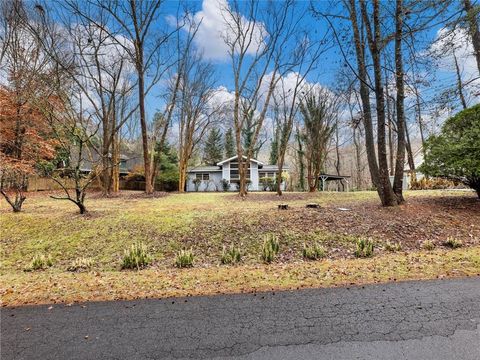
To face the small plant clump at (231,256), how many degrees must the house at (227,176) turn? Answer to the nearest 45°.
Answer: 0° — it already faces it

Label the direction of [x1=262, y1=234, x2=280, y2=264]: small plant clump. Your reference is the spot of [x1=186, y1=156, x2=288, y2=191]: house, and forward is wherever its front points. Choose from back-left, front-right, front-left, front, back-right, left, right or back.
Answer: front

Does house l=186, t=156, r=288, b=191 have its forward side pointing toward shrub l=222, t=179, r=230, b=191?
yes

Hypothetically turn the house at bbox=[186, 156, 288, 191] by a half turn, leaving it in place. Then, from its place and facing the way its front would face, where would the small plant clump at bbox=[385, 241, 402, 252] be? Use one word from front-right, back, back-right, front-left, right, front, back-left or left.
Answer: back

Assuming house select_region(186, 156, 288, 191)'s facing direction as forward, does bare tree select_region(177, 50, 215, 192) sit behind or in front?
in front

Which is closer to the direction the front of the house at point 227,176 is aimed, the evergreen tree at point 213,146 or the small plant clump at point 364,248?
the small plant clump

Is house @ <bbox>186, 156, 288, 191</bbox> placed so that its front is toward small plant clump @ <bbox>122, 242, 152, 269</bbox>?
yes

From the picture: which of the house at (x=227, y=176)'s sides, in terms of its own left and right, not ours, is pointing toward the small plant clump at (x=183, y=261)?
front

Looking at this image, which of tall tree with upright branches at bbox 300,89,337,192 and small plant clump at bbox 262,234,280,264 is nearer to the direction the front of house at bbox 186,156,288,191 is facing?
the small plant clump

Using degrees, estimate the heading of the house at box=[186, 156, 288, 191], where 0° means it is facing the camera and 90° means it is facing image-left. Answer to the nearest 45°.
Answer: approximately 0°

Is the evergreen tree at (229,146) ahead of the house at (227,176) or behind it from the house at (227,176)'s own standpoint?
behind

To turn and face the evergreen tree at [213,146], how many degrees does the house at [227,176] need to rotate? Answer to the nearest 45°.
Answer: approximately 180°

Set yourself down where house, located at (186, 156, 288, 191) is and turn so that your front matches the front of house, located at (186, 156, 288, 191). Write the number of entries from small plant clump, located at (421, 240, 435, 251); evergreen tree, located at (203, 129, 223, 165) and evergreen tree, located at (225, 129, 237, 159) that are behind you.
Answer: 2

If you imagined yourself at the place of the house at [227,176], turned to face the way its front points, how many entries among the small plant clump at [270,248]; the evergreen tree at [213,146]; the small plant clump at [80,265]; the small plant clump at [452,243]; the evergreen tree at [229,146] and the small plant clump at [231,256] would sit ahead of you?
4

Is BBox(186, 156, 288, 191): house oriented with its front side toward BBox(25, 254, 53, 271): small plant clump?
yes

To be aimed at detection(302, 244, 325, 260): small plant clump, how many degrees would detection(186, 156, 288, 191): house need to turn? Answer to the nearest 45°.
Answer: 0° — it already faces it

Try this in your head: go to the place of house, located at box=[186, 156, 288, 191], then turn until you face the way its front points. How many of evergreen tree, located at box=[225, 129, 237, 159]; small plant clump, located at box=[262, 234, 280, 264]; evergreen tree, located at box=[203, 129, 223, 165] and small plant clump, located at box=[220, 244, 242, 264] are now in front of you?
2

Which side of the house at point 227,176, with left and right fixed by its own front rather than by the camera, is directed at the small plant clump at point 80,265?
front

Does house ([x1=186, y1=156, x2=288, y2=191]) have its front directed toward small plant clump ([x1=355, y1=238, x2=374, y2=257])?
yes
